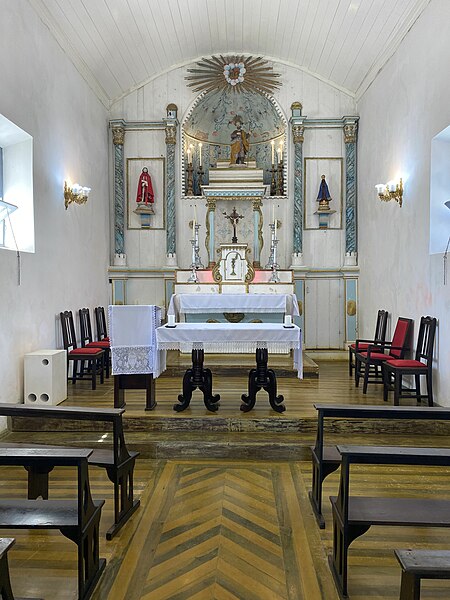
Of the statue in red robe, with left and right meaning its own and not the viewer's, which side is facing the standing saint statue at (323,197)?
left

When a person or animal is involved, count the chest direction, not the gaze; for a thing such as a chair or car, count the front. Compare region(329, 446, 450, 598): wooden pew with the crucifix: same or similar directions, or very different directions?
very different directions

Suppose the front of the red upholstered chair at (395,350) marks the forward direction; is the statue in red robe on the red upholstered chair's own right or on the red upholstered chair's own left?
on the red upholstered chair's own right

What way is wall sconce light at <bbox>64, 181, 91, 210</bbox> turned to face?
to the viewer's right

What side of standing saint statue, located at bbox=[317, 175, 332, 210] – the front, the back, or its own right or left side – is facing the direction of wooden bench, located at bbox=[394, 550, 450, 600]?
front

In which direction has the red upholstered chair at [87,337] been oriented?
to the viewer's right

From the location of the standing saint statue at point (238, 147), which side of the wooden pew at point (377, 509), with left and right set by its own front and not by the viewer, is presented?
front

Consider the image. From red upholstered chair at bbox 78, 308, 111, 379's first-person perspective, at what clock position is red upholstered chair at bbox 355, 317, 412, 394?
red upholstered chair at bbox 355, 317, 412, 394 is roughly at 1 o'clock from red upholstered chair at bbox 78, 308, 111, 379.

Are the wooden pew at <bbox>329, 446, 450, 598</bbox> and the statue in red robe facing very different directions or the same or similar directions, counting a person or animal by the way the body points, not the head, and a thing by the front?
very different directions

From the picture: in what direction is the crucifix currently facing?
toward the camera

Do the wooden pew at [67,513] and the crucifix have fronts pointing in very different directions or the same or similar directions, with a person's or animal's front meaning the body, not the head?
very different directions

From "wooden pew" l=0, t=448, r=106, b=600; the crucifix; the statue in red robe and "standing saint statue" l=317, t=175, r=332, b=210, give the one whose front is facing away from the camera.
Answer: the wooden pew

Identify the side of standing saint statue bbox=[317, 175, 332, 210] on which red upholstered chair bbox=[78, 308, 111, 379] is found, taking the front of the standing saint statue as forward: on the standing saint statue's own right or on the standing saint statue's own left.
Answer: on the standing saint statue's own right

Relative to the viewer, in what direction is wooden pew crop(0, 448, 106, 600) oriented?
away from the camera

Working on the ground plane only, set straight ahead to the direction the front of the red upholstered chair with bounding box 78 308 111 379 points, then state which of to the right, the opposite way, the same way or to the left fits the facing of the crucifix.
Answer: to the right

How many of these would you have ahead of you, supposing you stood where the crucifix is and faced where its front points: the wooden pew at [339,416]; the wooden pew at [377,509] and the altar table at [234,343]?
3

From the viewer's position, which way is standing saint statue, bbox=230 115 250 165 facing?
facing the viewer

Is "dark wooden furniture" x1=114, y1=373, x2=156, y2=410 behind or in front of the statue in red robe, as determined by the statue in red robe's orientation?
in front

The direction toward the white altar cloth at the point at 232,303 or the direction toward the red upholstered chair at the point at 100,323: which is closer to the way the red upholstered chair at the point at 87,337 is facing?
the white altar cloth
